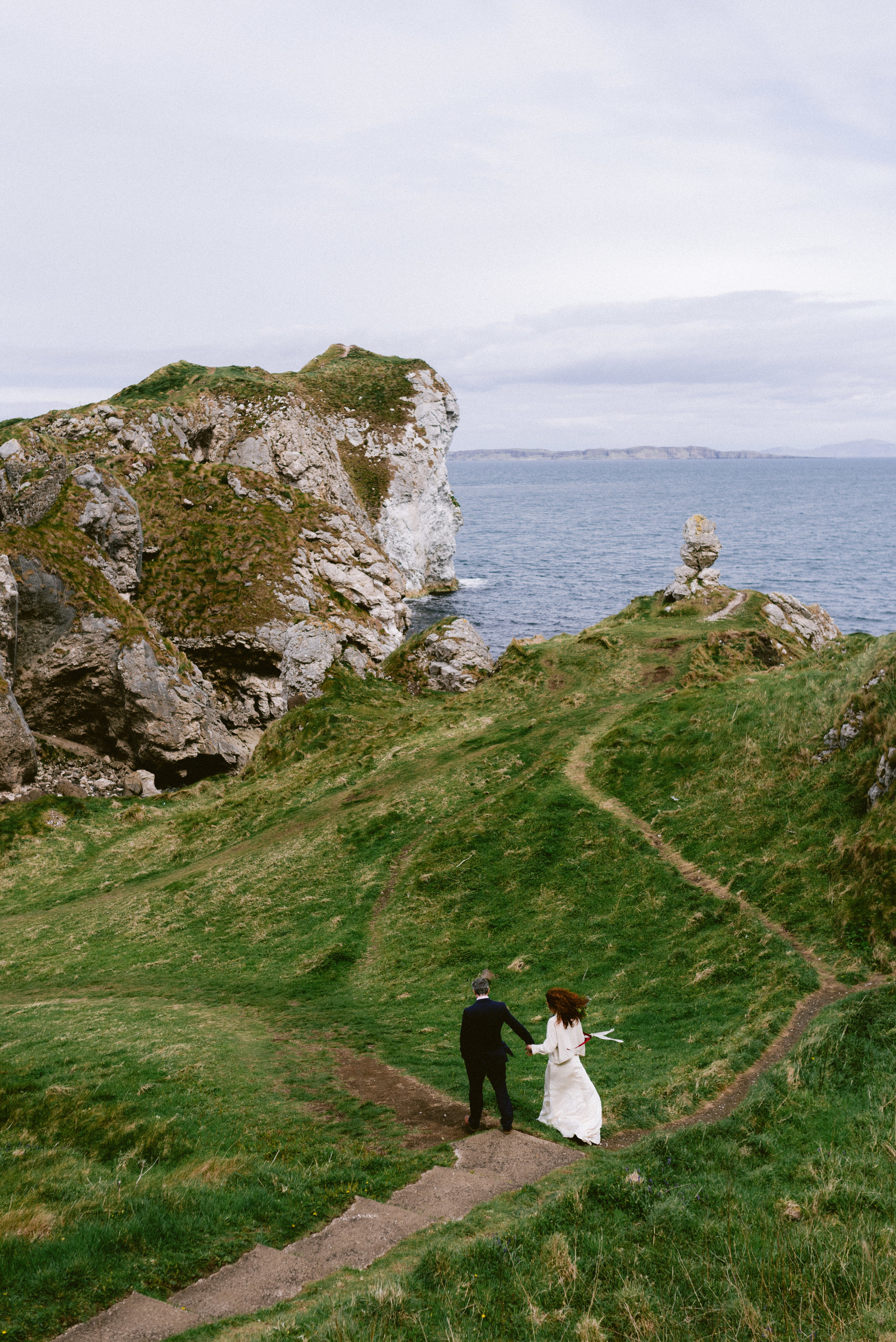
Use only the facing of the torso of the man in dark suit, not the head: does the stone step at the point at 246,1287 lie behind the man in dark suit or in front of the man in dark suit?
behind

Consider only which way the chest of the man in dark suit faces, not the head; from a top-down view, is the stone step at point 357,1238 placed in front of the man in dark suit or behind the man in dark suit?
behind

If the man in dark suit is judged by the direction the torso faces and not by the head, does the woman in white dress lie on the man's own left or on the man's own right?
on the man's own right

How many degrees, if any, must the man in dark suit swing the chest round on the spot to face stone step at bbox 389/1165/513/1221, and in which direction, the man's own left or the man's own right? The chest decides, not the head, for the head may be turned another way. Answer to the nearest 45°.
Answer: approximately 180°

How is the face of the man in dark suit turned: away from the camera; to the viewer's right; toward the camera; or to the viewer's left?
away from the camera

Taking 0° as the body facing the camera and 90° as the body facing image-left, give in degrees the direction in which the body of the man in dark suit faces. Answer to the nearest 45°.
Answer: approximately 180°

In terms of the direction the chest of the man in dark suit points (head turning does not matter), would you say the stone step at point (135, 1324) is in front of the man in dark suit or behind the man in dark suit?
behind

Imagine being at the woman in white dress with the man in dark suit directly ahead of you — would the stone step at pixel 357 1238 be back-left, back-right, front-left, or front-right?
front-left
